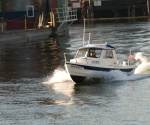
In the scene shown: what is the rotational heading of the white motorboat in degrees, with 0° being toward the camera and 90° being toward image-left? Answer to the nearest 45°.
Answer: approximately 45°
